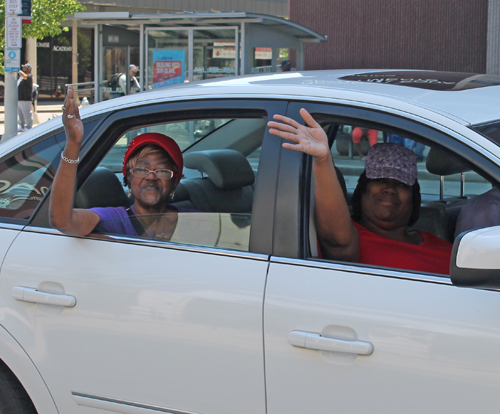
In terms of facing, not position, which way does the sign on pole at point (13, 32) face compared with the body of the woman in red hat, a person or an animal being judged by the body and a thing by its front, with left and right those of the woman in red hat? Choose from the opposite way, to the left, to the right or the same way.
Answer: the same way

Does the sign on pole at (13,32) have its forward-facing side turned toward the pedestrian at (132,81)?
no

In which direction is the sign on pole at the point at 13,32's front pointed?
toward the camera

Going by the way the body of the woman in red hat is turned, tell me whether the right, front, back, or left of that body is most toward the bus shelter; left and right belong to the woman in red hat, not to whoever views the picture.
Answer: back

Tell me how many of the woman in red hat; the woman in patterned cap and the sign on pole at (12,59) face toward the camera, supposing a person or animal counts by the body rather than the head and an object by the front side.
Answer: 3

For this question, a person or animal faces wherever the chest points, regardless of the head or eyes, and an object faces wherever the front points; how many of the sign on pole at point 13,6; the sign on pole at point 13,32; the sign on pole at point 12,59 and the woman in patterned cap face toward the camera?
4

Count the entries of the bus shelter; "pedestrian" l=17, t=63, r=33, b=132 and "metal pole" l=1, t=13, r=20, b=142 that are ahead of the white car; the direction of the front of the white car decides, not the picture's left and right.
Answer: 0

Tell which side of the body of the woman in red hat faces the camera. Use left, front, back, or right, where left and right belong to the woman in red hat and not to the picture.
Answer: front

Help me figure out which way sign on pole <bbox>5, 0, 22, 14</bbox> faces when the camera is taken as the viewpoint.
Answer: facing the viewer

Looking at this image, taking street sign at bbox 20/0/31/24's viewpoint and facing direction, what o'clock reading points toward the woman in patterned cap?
The woman in patterned cap is roughly at 12 o'clock from the street sign.

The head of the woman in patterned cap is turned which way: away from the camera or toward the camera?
toward the camera

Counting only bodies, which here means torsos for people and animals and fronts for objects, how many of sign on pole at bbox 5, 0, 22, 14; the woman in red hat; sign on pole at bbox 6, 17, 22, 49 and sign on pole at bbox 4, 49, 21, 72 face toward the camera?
4

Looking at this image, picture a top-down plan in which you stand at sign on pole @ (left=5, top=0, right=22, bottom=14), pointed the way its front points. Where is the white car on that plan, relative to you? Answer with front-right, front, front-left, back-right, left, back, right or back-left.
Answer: front

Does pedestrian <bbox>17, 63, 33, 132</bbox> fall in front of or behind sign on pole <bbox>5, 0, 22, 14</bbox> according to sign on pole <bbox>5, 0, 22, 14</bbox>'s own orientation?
behind

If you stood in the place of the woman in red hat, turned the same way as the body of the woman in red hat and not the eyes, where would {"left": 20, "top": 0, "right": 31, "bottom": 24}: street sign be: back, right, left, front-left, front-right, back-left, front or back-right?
back

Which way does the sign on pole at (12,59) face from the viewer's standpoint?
toward the camera
